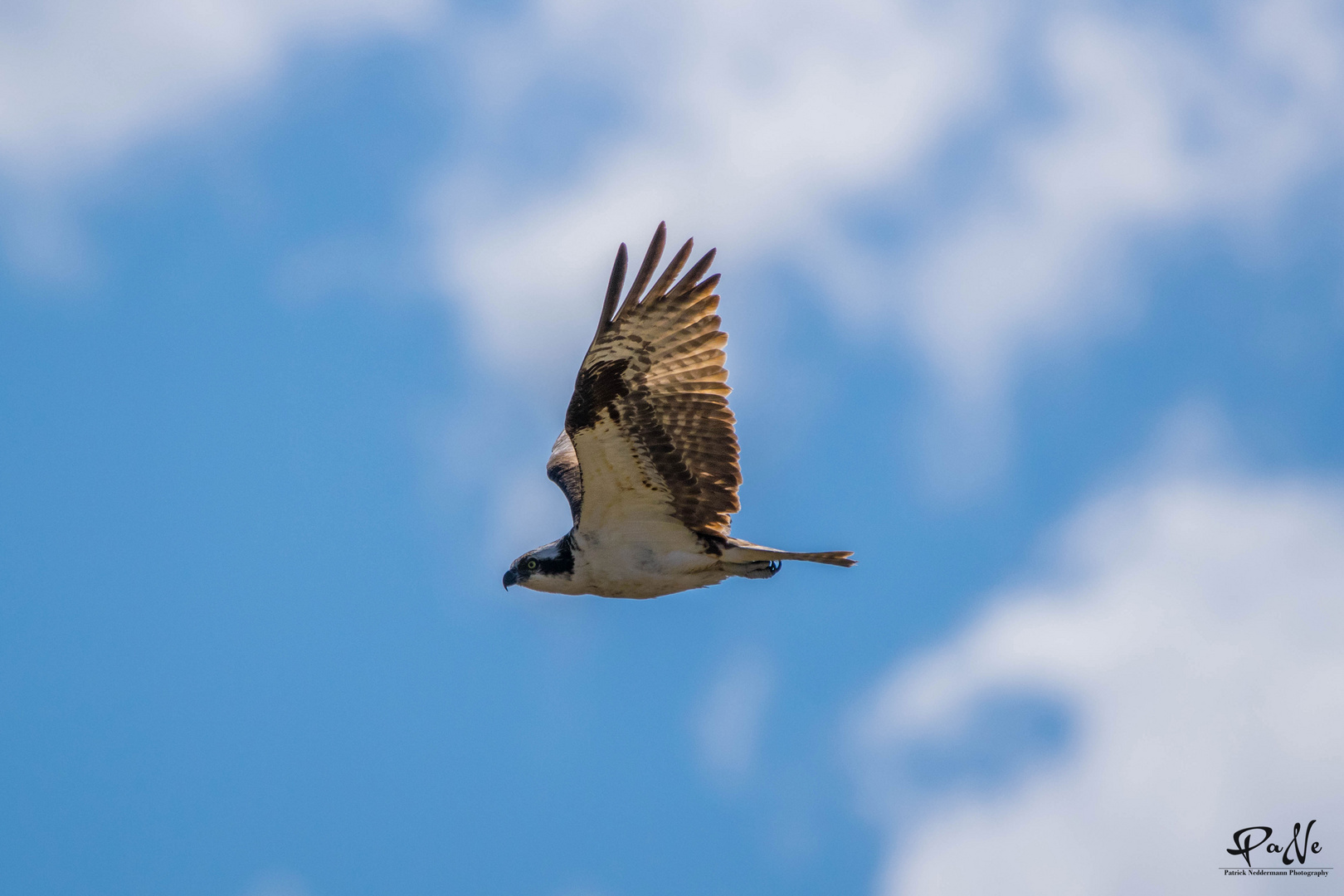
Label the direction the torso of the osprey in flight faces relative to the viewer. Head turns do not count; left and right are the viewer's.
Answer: facing to the left of the viewer
